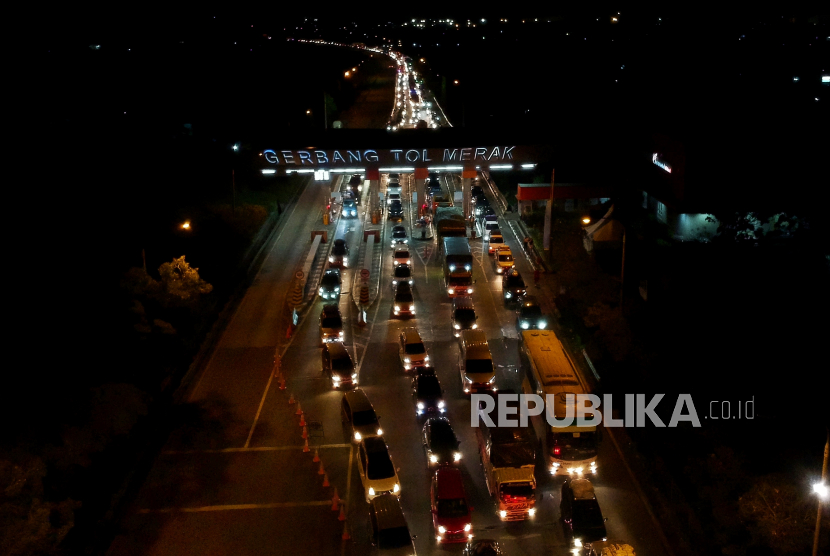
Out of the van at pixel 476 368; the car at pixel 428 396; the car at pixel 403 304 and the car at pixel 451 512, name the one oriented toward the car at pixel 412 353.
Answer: the car at pixel 403 304

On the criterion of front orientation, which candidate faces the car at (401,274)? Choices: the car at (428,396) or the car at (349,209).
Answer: the car at (349,209)

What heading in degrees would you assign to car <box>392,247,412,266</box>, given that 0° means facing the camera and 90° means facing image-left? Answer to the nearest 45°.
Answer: approximately 0°

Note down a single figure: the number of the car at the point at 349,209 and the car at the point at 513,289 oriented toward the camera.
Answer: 2

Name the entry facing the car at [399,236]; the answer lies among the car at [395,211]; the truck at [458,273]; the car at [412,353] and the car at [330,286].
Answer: the car at [395,211]

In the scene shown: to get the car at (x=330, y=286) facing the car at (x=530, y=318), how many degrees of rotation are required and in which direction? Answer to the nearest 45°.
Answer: approximately 45° to its left

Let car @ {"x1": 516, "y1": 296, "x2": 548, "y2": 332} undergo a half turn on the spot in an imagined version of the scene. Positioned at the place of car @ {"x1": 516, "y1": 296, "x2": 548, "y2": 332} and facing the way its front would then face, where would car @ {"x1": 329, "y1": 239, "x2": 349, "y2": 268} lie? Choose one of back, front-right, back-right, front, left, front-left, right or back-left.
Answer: front-left

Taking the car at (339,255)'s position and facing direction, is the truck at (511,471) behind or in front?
in front

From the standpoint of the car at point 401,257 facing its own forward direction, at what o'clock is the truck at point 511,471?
The truck is roughly at 12 o'clock from the car.

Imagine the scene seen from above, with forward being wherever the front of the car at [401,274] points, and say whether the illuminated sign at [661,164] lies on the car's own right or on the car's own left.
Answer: on the car's own left

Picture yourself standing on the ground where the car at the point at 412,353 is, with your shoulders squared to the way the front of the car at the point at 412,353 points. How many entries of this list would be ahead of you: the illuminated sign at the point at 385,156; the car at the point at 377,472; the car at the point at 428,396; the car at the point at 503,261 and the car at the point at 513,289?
2

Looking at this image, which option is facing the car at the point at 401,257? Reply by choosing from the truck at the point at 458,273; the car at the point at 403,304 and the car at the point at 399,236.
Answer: the car at the point at 399,236

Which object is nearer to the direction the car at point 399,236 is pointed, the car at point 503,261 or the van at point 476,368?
the van

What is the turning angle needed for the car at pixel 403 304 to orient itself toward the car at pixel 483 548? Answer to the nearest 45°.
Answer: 0° — it already faces it

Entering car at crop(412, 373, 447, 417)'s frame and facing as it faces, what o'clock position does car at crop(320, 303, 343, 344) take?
car at crop(320, 303, 343, 344) is roughly at 5 o'clock from car at crop(412, 373, 447, 417).
